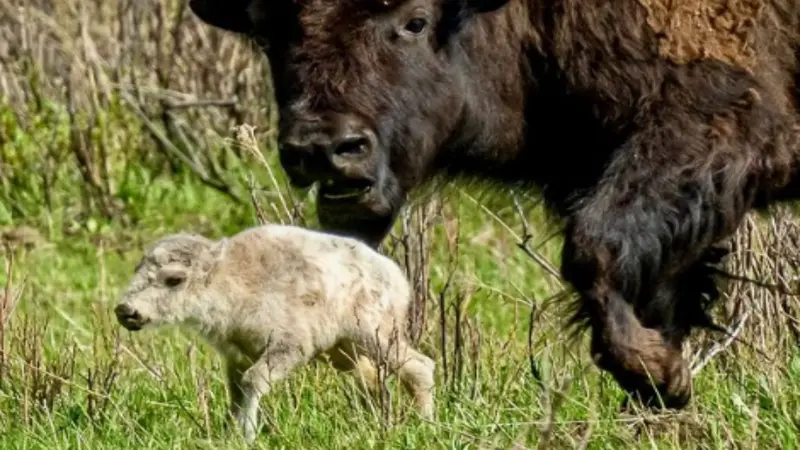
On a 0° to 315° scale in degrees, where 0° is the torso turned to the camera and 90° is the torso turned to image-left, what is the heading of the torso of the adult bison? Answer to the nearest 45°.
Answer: approximately 90°

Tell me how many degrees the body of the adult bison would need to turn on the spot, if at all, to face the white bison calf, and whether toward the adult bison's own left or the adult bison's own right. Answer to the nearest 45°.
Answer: approximately 45° to the adult bison's own left

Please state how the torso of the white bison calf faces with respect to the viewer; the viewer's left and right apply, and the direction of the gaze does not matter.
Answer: facing to the left of the viewer

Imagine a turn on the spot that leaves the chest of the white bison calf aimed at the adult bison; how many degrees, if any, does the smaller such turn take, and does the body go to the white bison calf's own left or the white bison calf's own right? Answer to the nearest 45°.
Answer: approximately 180°

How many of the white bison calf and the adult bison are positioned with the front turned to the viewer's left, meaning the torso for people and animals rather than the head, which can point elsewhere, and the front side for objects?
2
